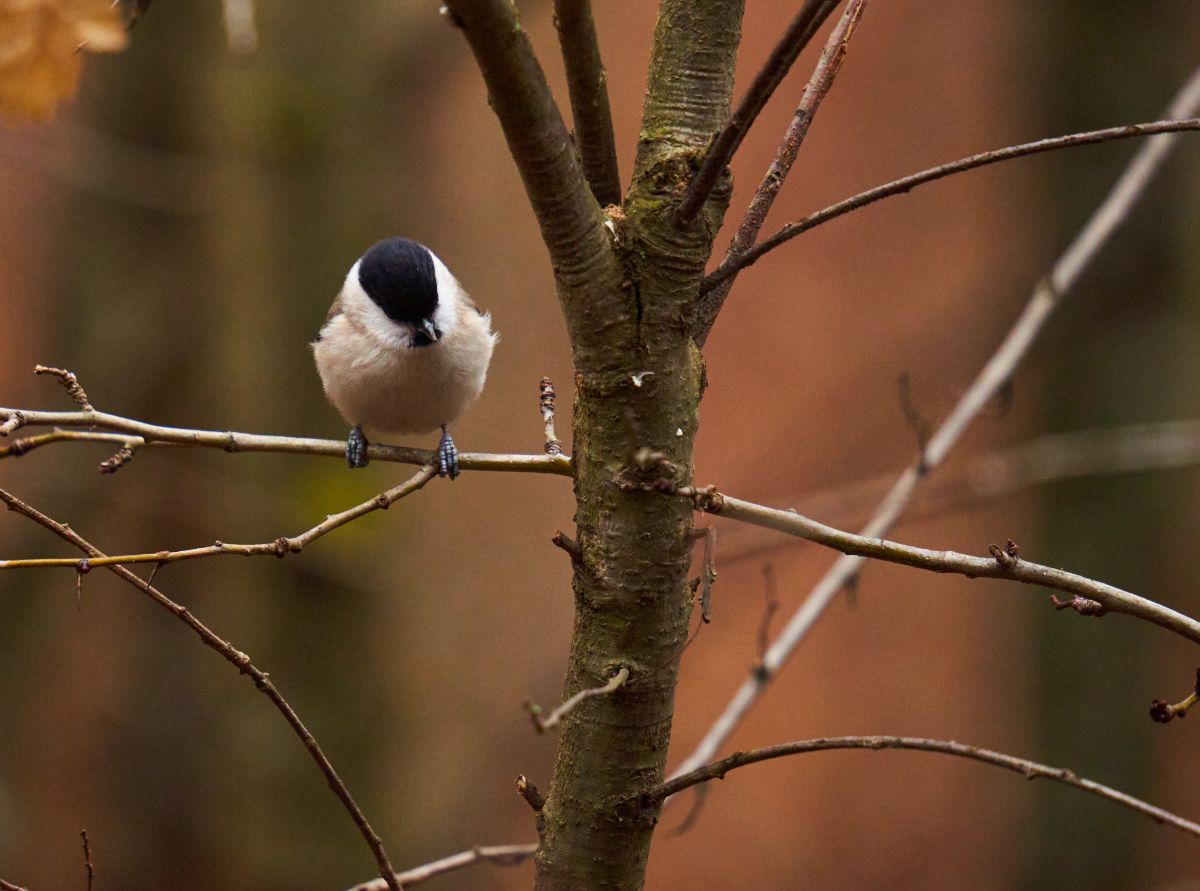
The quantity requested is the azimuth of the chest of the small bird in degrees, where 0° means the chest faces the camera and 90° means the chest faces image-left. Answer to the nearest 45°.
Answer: approximately 0°

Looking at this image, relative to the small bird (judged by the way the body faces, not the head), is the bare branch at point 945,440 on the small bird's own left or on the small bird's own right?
on the small bird's own left
